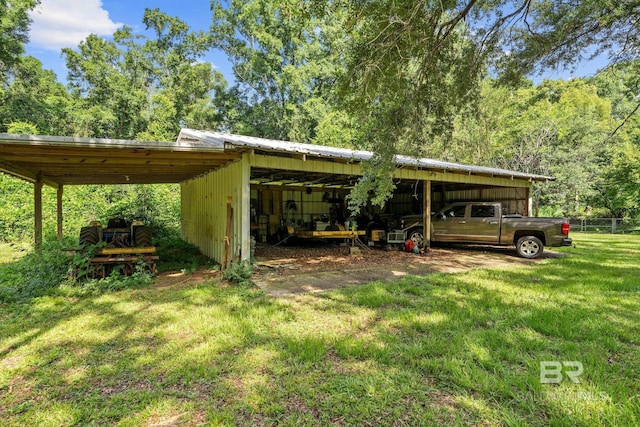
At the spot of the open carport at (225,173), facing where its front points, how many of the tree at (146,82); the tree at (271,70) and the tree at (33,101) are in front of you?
0

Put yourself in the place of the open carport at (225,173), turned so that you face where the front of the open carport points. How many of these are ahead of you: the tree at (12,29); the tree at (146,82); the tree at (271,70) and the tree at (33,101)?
0

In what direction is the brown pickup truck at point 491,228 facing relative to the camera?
to the viewer's left

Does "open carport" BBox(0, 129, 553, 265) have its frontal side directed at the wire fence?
no

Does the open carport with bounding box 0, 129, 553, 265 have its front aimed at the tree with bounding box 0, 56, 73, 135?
no

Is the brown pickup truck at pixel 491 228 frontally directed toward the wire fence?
no

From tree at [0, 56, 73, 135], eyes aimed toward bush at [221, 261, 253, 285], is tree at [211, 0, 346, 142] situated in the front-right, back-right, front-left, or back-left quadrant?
front-left

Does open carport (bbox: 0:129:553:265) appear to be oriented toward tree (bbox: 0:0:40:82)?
no

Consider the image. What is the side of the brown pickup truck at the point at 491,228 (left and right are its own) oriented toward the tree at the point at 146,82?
front

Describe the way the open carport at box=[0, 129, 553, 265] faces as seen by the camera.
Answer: facing the viewer and to the right of the viewer

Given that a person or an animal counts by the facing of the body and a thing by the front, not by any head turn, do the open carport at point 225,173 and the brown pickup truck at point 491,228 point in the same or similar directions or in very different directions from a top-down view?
very different directions

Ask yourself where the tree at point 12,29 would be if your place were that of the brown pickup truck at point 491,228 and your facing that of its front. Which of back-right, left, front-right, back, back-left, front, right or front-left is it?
front
